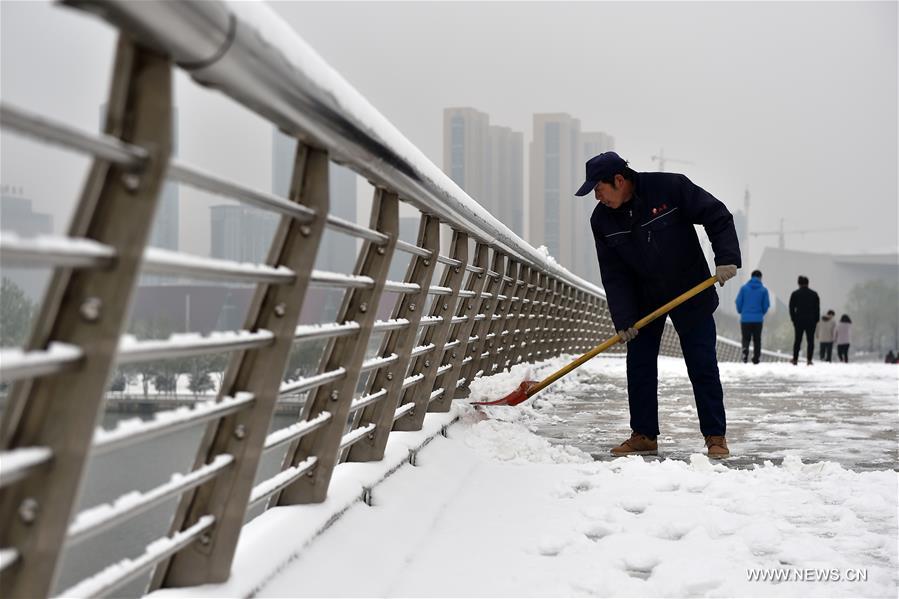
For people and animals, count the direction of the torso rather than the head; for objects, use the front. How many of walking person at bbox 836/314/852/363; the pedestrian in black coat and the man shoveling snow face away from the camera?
2

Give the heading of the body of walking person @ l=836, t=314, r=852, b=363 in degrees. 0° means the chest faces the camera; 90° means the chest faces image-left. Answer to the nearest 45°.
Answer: approximately 180°

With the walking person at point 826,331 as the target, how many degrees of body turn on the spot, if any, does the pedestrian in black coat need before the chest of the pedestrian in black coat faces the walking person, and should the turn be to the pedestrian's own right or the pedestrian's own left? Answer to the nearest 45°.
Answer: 0° — they already face them

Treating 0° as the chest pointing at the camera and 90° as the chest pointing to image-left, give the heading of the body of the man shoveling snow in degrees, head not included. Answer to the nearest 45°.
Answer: approximately 45°

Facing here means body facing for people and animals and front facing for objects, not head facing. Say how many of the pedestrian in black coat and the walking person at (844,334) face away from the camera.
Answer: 2

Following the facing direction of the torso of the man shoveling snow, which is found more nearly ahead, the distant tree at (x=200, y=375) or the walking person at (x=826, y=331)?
the distant tree

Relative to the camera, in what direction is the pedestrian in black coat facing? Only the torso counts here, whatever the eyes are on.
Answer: away from the camera

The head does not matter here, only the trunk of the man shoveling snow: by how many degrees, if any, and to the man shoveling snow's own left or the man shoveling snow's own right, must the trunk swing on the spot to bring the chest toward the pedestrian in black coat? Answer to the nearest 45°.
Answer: approximately 135° to the man shoveling snow's own right
